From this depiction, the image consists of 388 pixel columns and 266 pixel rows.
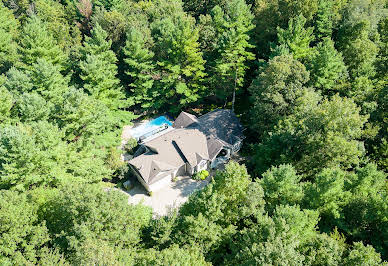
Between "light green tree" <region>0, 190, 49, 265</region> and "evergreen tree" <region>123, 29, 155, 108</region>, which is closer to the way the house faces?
the light green tree

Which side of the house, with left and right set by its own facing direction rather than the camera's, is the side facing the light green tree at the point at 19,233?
right

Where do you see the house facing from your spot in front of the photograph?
facing the viewer and to the right of the viewer
